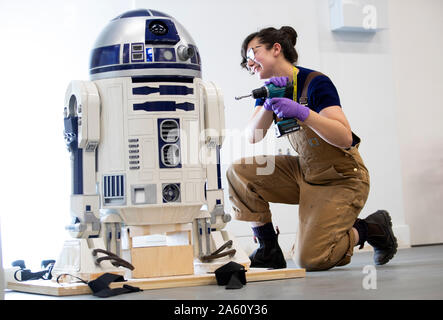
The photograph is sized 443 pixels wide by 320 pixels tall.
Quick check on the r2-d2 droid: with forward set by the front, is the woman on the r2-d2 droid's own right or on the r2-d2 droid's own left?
on the r2-d2 droid's own left

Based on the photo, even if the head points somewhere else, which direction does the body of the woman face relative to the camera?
to the viewer's left

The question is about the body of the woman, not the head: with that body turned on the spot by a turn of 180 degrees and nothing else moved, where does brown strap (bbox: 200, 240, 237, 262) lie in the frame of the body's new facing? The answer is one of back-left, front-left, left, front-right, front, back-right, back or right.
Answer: back-right

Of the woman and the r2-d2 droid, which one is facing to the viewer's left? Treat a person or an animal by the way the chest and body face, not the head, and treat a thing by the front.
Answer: the woman

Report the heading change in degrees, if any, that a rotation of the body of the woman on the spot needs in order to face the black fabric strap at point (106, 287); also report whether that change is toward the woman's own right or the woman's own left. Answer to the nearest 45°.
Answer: approximately 45° to the woman's own left

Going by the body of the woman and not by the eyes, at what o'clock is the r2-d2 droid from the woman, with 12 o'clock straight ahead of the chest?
The r2-d2 droid is roughly at 11 o'clock from the woman.

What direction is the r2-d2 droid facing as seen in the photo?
toward the camera

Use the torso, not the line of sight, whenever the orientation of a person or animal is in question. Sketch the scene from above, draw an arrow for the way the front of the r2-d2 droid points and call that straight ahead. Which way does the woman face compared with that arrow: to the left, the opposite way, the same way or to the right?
to the right

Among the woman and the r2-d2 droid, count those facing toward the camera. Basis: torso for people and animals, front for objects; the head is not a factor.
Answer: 1
